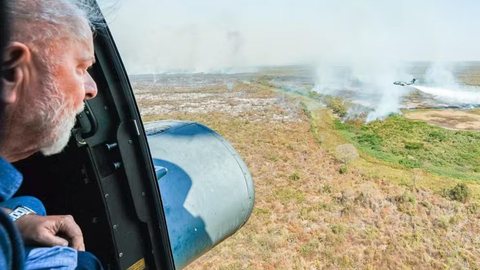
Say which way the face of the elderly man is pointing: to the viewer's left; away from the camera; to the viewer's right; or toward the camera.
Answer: to the viewer's right

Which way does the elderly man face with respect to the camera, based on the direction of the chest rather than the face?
to the viewer's right
